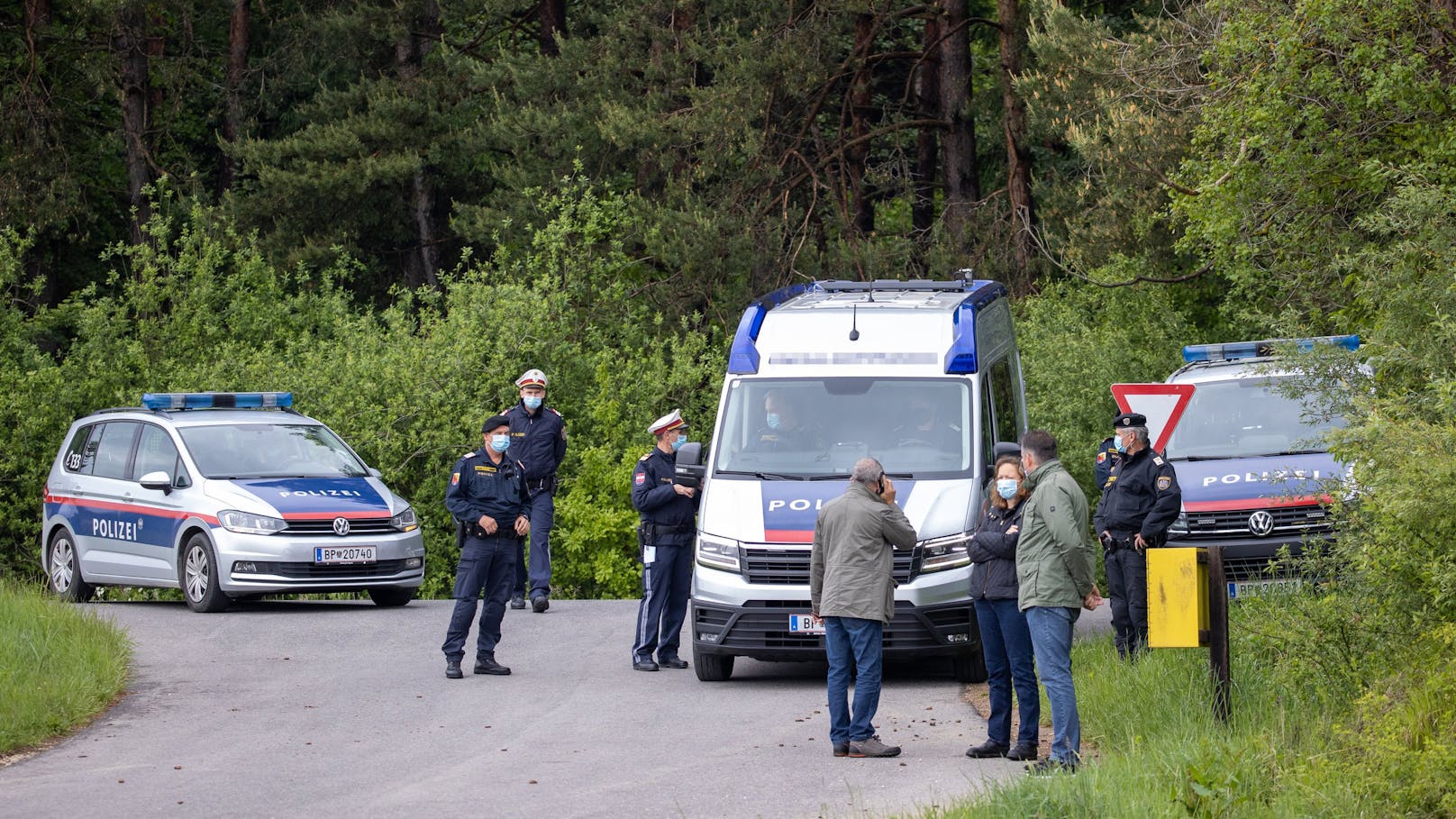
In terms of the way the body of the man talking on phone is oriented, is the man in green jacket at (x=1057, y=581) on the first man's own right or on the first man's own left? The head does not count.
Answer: on the first man's own right

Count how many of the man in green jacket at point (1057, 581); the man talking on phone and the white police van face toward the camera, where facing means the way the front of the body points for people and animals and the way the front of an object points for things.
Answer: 1

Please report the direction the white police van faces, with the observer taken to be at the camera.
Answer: facing the viewer

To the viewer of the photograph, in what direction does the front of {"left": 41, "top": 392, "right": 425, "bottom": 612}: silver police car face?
facing the viewer and to the right of the viewer

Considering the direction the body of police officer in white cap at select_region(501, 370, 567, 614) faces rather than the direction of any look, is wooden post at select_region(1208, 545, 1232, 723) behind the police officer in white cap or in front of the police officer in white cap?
in front

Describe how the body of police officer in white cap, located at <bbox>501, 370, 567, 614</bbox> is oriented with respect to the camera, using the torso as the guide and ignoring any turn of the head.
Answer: toward the camera

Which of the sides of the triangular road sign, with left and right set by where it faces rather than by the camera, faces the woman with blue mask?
front

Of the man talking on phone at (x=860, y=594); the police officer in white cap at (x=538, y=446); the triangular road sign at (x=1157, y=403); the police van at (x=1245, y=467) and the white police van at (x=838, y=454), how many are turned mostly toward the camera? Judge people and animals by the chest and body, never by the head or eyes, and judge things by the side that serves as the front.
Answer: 4

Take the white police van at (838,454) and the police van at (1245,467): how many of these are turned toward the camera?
2

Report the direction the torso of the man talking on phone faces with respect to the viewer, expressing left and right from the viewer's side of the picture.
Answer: facing away from the viewer and to the right of the viewer

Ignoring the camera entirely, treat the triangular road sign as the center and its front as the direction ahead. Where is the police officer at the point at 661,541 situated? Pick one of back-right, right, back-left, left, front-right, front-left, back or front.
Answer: right

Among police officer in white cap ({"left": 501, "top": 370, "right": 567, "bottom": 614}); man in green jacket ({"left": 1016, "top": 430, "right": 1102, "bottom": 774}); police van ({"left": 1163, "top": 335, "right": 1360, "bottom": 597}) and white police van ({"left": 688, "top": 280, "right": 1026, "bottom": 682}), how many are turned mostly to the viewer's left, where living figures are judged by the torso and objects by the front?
1

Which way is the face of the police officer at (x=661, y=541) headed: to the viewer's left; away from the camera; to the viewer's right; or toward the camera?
to the viewer's right

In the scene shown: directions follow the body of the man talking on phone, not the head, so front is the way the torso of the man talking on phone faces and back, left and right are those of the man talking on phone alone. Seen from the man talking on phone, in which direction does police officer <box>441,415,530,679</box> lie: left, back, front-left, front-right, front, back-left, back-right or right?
left

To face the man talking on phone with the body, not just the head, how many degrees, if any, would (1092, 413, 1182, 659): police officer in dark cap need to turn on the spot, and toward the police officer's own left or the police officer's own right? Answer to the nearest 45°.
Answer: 0° — they already face them

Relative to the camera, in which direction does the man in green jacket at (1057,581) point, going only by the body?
to the viewer's left

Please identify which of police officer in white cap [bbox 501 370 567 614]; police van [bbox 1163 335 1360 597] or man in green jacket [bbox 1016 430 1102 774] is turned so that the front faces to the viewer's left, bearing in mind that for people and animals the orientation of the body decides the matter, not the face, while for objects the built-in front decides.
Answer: the man in green jacket
